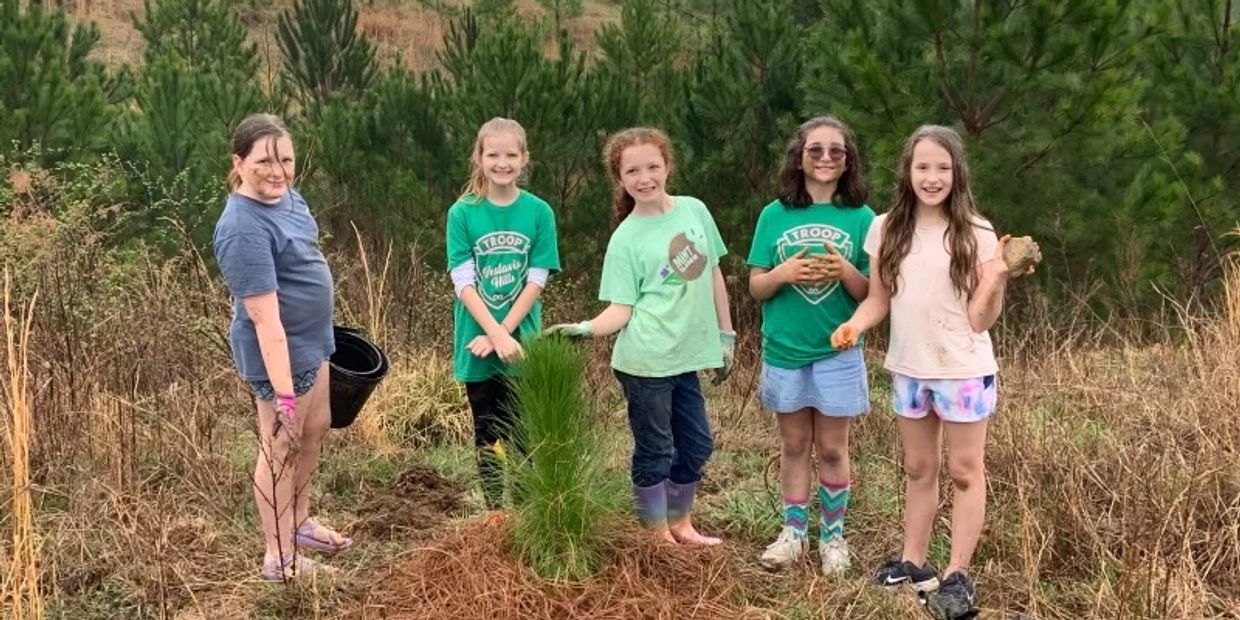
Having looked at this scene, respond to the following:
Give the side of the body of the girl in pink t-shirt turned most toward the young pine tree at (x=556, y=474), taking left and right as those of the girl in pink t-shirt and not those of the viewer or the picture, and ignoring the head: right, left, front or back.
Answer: right

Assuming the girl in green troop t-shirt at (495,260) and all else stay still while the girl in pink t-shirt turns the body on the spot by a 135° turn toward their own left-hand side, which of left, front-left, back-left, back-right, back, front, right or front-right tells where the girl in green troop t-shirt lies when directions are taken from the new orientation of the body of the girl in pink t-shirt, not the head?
back-left

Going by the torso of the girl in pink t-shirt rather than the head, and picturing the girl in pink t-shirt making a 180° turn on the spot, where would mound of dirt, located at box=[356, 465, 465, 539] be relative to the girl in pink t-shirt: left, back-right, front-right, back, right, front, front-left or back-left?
left

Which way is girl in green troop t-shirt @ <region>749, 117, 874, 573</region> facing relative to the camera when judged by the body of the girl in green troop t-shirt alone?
toward the camera

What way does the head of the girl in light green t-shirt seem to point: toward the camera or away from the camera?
toward the camera

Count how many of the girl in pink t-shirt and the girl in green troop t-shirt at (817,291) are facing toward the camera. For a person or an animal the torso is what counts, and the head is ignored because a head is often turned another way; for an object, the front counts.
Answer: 2

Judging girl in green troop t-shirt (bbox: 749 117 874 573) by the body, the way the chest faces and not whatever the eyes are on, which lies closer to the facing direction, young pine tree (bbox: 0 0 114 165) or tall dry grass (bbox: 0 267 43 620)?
the tall dry grass

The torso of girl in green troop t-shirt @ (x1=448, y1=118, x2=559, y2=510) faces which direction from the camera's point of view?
toward the camera

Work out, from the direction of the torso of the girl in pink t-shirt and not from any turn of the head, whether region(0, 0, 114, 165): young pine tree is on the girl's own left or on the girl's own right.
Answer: on the girl's own right

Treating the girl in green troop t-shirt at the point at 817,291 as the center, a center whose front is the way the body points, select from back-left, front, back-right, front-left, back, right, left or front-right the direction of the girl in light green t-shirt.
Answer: right

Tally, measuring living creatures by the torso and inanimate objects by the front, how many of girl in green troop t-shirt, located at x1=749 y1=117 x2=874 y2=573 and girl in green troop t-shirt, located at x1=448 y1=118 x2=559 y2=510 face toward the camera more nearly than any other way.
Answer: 2

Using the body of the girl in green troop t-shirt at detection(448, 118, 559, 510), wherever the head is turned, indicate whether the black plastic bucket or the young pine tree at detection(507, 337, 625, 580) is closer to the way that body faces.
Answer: the young pine tree

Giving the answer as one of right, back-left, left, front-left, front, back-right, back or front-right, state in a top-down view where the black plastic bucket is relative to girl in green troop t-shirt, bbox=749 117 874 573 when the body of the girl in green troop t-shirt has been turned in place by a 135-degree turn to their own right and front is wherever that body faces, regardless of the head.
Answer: front-left

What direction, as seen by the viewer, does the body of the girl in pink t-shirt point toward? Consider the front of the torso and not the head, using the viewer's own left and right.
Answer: facing the viewer

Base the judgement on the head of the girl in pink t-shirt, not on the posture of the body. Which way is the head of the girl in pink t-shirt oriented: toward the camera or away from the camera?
toward the camera
